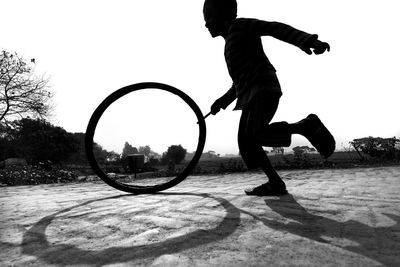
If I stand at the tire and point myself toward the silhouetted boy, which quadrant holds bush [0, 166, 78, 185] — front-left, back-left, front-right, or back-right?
back-left

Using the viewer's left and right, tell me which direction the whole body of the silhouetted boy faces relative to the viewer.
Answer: facing to the left of the viewer

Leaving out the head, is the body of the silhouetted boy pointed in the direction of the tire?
yes

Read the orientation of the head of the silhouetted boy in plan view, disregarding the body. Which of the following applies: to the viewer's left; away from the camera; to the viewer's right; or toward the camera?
to the viewer's left

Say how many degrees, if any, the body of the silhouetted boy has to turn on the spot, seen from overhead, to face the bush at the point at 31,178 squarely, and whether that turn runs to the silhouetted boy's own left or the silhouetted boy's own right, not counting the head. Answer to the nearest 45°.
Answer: approximately 45° to the silhouetted boy's own right
